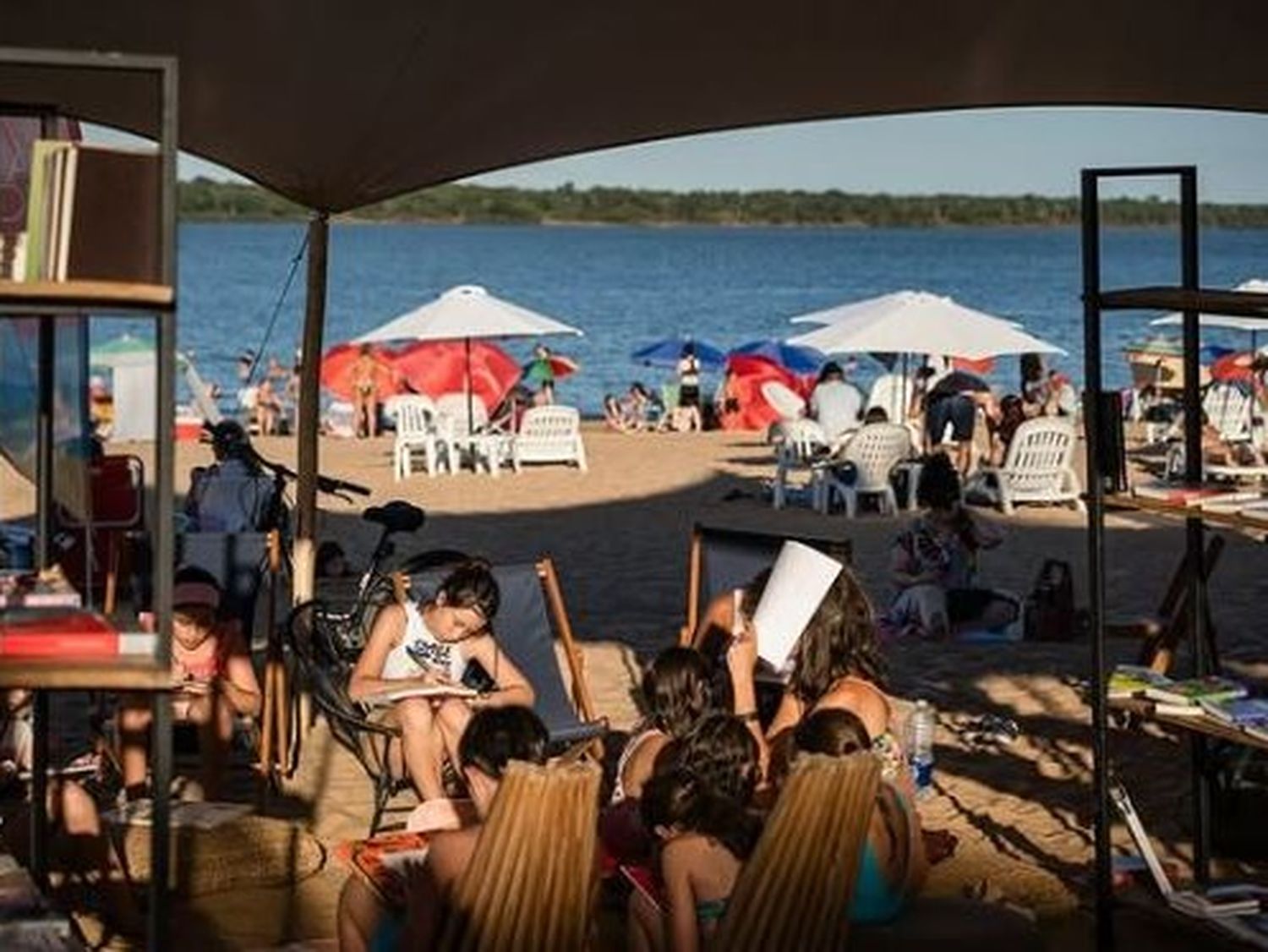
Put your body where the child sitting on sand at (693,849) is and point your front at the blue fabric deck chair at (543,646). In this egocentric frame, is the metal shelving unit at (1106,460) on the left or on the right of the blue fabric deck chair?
right

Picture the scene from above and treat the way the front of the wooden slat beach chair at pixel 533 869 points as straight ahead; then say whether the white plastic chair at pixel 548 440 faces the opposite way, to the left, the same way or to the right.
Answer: the opposite way

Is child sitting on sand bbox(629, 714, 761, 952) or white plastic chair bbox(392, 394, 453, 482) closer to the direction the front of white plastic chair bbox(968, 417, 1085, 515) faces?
the white plastic chair

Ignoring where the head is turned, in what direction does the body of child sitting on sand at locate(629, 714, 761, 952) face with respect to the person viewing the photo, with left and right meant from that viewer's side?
facing away from the viewer and to the left of the viewer

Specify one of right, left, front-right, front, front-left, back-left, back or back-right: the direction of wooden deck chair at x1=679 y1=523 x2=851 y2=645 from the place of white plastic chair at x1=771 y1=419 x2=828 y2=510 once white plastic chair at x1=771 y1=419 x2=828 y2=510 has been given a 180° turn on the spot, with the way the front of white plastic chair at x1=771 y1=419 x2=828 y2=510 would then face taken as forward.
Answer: front-right

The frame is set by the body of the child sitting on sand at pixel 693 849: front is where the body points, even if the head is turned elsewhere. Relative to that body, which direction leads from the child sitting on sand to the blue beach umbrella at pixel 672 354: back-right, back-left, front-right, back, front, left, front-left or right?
front-right
